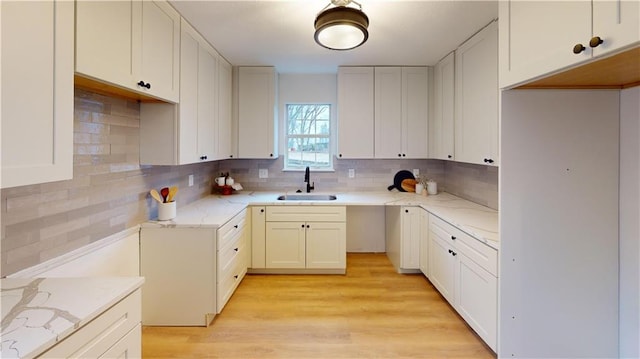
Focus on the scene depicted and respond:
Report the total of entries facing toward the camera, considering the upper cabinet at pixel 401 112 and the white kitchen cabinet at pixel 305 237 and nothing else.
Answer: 2

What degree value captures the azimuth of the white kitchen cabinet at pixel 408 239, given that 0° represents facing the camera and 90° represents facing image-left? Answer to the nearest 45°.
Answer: approximately 0°

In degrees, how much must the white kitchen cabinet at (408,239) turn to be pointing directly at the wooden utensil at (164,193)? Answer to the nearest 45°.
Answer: approximately 45° to its right

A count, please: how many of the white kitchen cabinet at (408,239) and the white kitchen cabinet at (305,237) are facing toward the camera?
2

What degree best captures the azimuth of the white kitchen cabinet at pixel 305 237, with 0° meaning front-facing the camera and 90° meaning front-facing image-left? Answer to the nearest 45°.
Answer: approximately 0°

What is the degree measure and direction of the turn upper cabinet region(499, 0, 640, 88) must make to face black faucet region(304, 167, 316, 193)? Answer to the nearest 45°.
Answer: approximately 90° to its right

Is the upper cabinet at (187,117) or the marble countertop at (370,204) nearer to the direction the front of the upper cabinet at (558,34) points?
the upper cabinet
